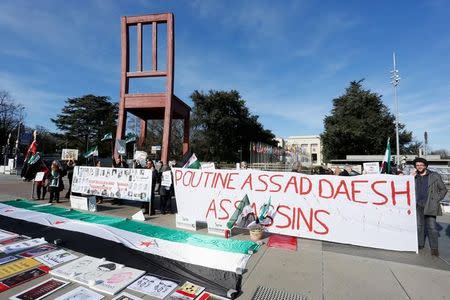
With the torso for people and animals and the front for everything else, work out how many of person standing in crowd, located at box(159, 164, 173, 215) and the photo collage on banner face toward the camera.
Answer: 2

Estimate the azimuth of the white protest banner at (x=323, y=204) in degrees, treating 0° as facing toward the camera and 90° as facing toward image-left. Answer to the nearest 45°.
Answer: approximately 45°

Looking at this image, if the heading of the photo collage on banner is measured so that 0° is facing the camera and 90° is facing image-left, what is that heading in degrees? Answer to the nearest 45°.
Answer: approximately 0°

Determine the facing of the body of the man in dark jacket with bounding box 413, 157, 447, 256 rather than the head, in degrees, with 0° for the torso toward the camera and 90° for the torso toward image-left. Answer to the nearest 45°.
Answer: approximately 45°

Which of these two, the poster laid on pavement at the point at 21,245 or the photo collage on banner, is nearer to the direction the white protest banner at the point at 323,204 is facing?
the poster laid on pavement

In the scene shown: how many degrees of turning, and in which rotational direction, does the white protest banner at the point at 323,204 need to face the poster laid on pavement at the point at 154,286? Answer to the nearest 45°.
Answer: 0° — it already faces it

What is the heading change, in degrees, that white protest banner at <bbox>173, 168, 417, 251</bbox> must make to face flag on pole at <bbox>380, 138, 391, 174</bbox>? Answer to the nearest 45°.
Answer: approximately 180°

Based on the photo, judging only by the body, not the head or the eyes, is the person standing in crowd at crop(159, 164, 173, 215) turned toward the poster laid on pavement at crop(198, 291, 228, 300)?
yes

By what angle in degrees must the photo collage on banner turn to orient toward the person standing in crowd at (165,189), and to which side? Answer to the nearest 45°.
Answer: approximately 45° to its left
